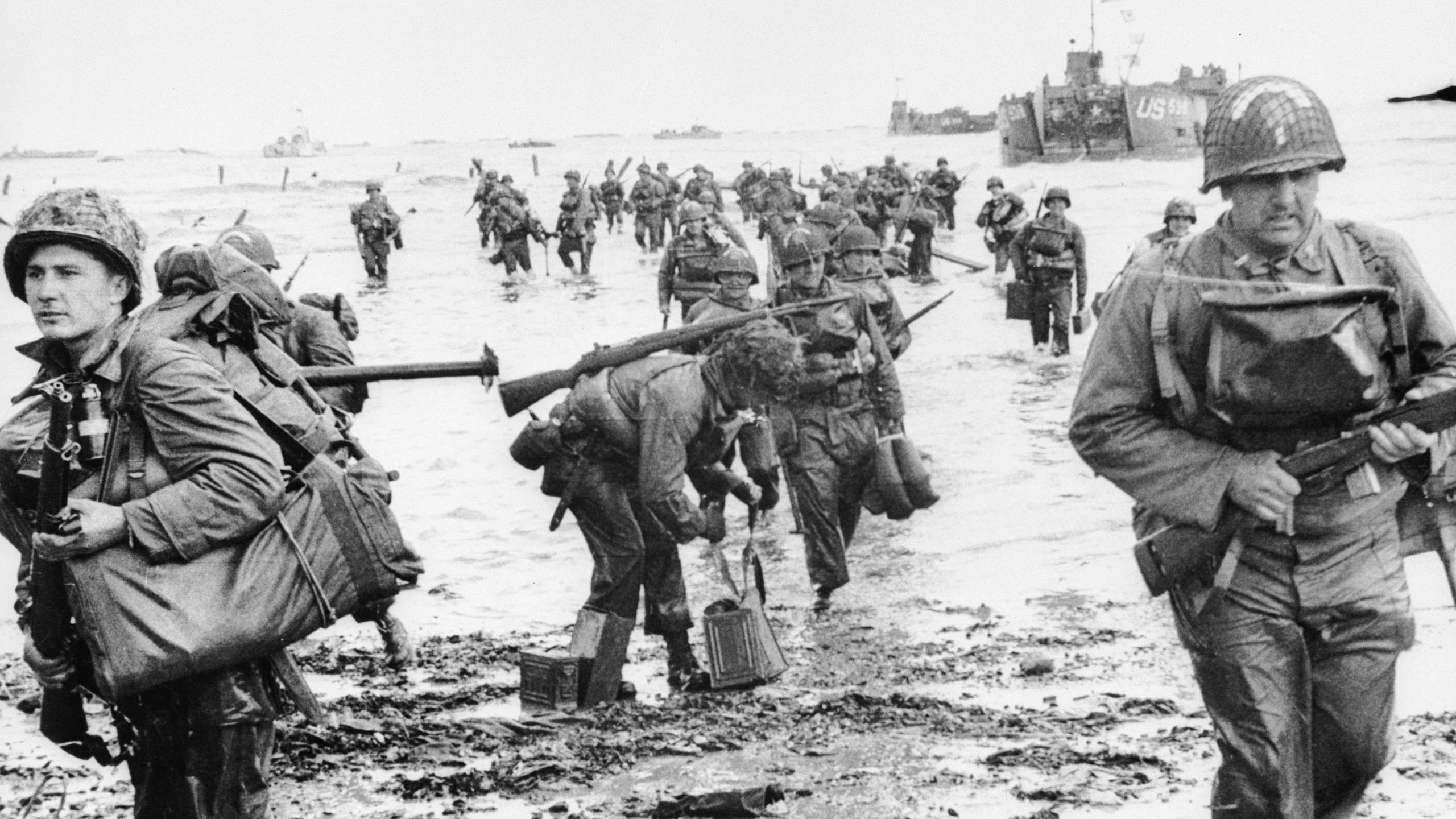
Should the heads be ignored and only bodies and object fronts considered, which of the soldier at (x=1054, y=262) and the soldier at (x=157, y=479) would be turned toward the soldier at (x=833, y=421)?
the soldier at (x=1054, y=262)

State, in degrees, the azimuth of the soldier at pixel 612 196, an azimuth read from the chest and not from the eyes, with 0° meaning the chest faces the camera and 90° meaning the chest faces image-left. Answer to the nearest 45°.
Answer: approximately 0°

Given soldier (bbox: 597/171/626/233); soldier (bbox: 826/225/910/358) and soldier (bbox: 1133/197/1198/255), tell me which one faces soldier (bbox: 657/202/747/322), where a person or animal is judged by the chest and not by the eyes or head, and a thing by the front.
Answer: soldier (bbox: 597/171/626/233)

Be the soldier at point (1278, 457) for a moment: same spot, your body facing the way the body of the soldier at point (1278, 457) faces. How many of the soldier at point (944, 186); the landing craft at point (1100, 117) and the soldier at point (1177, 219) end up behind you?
3

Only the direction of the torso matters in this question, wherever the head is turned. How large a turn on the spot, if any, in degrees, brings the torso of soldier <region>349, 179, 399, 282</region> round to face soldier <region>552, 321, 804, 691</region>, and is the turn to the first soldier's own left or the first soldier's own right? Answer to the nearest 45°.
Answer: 0° — they already face them

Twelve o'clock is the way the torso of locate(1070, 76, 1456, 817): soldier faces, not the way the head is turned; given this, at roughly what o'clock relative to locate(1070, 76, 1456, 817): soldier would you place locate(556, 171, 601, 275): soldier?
locate(556, 171, 601, 275): soldier is roughly at 5 o'clock from locate(1070, 76, 1456, 817): soldier.

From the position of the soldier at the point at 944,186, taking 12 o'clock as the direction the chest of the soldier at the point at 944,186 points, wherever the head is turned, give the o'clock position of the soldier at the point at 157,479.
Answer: the soldier at the point at 157,479 is roughly at 12 o'clock from the soldier at the point at 944,186.

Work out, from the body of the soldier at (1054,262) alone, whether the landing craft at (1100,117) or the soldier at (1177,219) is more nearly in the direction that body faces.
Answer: the soldier
